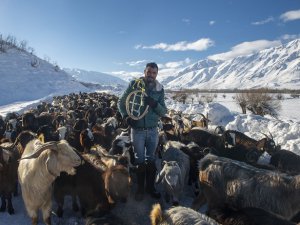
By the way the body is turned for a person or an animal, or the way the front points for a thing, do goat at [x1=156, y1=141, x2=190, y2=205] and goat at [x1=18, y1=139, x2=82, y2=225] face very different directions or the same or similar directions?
same or similar directions

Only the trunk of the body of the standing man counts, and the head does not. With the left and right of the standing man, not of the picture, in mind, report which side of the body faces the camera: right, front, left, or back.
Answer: front

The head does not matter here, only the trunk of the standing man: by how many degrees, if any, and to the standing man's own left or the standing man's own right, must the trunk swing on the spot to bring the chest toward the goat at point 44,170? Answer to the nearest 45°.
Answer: approximately 45° to the standing man's own right

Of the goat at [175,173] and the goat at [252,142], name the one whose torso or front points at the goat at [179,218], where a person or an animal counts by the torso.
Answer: the goat at [175,173]

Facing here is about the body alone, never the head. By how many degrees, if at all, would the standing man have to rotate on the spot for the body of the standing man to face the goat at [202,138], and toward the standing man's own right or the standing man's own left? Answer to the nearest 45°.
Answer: approximately 135° to the standing man's own left

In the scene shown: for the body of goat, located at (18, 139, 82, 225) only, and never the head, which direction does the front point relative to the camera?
toward the camera

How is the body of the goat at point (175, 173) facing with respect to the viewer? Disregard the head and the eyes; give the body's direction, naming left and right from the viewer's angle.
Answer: facing the viewer

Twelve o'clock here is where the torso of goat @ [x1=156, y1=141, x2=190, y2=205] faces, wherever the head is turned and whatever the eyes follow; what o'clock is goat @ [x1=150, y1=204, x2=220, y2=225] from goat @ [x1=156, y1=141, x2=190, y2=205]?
goat @ [x1=150, y1=204, x2=220, y2=225] is roughly at 12 o'clock from goat @ [x1=156, y1=141, x2=190, y2=205].

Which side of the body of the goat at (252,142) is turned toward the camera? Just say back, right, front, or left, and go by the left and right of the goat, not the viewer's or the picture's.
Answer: right

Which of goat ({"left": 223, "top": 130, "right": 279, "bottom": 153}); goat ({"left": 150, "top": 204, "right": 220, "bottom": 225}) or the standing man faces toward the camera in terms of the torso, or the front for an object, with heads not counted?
the standing man

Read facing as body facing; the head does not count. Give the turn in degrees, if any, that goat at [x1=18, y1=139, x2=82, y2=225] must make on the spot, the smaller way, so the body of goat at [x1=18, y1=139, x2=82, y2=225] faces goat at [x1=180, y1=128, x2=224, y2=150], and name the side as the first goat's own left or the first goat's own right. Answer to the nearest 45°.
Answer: approximately 135° to the first goat's own left
